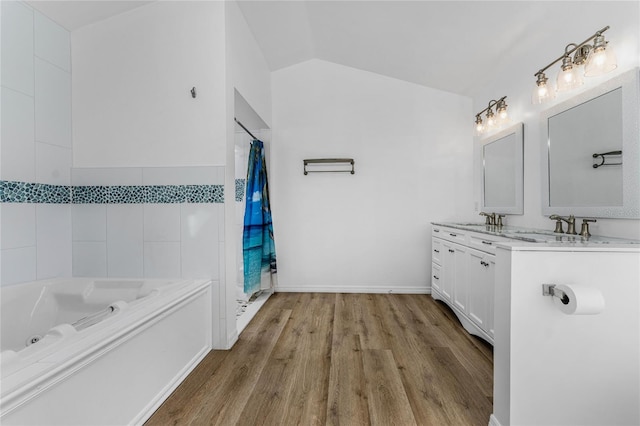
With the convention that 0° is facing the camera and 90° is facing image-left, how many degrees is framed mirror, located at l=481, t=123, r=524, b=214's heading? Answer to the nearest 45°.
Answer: approximately 45°

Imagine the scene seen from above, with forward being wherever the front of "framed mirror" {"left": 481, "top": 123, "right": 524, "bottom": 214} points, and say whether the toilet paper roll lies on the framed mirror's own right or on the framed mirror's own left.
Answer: on the framed mirror's own left

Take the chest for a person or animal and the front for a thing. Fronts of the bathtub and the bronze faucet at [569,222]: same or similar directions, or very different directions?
very different directions

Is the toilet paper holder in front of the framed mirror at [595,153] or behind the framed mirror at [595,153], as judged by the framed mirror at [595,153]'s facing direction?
in front

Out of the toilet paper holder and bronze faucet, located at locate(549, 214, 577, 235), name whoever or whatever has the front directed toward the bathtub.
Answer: the bronze faucet

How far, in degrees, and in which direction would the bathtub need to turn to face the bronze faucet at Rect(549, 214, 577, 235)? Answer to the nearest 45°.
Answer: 0° — it already faces it

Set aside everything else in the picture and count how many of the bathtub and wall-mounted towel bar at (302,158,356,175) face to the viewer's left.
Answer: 0

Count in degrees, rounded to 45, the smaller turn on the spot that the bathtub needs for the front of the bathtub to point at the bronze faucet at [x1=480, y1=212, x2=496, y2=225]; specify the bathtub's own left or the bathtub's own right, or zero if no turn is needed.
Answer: approximately 45° to the bathtub's own left

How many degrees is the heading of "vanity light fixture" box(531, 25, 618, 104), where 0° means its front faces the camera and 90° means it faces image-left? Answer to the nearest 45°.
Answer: approximately 45°

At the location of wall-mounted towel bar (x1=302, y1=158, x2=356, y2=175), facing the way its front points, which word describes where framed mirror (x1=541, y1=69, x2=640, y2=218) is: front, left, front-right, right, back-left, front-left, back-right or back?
front-left

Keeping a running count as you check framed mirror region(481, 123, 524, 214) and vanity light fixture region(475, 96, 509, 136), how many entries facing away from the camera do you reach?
0

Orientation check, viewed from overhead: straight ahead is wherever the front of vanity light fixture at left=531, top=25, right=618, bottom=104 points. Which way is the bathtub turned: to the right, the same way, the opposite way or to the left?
the opposite way
